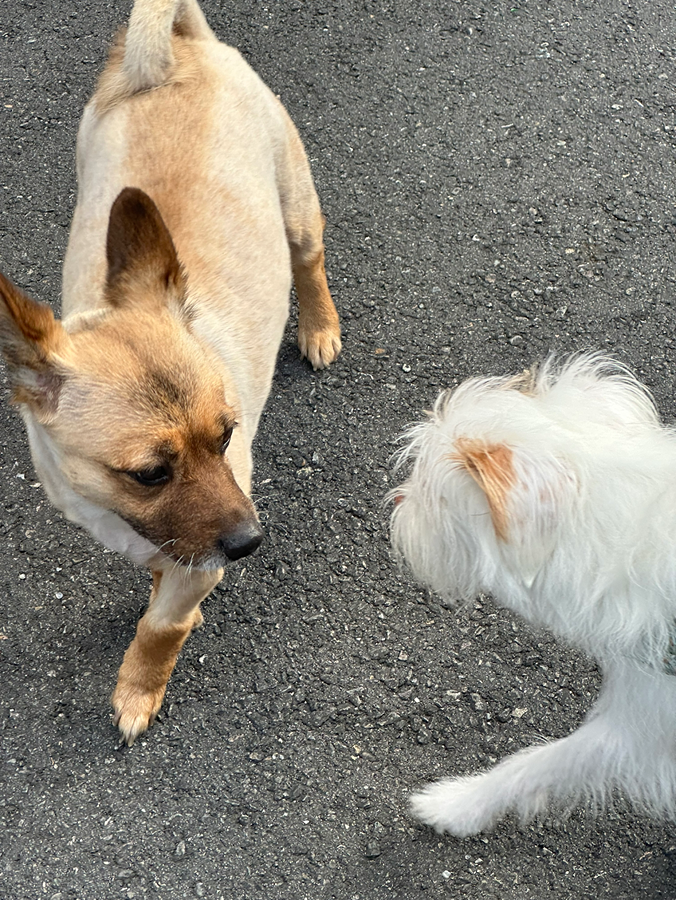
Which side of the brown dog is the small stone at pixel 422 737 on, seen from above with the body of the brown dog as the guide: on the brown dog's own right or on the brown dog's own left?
on the brown dog's own left

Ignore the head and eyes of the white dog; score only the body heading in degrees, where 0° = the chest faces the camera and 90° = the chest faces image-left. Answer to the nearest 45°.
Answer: approximately 90°

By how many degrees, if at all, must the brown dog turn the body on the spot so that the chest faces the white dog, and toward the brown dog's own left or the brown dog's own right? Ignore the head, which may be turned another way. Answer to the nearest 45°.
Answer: approximately 45° to the brown dog's own left

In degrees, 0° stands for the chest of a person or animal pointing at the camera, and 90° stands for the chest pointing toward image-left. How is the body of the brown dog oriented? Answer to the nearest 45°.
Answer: approximately 0°

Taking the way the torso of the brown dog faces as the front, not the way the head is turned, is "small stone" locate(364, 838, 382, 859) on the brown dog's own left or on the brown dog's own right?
on the brown dog's own left
